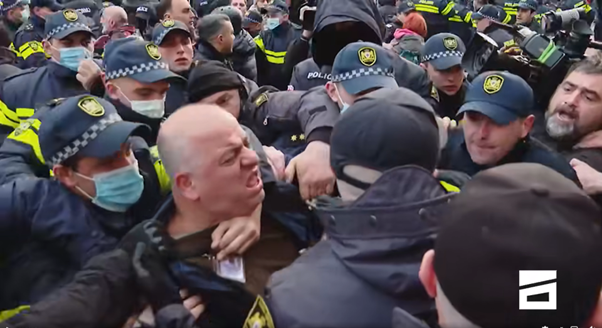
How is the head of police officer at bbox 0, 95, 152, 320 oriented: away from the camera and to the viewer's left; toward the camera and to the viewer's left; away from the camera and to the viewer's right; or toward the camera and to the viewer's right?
toward the camera and to the viewer's right

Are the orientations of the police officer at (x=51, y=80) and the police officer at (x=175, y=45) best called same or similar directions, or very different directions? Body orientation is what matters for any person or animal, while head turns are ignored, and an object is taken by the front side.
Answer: same or similar directions

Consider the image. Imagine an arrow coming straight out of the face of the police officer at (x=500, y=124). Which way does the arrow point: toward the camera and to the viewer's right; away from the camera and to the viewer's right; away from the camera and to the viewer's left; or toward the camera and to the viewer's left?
toward the camera and to the viewer's left

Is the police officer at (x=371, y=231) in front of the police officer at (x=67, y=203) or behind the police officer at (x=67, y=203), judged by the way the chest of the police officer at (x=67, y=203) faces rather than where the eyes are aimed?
in front

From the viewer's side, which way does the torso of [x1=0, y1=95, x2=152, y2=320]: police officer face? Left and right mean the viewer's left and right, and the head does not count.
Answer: facing the viewer and to the right of the viewer

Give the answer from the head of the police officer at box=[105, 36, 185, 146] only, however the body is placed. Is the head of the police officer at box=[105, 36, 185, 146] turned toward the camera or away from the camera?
toward the camera

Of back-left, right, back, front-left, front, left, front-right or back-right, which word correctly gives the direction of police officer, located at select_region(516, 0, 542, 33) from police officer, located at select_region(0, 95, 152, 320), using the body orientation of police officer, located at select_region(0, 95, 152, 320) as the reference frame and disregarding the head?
left

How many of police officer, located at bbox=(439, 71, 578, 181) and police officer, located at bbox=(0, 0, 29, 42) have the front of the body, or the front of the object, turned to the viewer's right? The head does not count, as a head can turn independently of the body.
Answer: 1

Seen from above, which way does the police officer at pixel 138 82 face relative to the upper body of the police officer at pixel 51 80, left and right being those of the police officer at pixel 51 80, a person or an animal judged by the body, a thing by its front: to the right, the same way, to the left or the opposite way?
the same way

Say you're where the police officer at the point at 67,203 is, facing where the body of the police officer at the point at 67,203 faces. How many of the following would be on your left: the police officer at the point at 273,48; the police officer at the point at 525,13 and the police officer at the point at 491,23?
3

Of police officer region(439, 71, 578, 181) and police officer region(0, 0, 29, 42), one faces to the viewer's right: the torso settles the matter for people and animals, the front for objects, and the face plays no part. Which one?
police officer region(0, 0, 29, 42)

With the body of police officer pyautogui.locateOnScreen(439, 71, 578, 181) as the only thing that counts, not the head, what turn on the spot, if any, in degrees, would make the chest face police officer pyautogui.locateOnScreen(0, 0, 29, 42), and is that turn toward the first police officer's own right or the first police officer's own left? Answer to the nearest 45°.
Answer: approximately 45° to the first police officer's own right

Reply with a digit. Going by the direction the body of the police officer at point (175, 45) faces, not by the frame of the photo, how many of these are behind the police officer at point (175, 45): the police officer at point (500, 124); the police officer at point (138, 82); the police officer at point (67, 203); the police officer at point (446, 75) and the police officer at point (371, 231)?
0

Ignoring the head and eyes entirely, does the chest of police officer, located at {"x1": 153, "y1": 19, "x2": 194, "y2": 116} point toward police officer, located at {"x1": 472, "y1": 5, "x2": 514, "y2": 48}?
no

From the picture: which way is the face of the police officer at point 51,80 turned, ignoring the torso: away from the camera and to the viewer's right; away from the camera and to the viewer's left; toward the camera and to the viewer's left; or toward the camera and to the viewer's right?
toward the camera and to the viewer's right

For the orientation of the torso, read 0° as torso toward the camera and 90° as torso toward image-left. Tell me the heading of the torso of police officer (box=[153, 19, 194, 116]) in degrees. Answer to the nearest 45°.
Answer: approximately 315°

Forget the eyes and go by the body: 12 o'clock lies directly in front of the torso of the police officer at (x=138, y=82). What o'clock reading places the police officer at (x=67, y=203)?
the police officer at (x=67, y=203) is roughly at 2 o'clock from the police officer at (x=138, y=82).

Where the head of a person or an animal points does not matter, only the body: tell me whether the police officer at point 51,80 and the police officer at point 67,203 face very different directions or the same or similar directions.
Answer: same or similar directions

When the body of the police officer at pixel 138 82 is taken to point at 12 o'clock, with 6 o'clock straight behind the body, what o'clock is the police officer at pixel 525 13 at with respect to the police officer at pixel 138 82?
the police officer at pixel 525 13 is roughly at 9 o'clock from the police officer at pixel 138 82.
